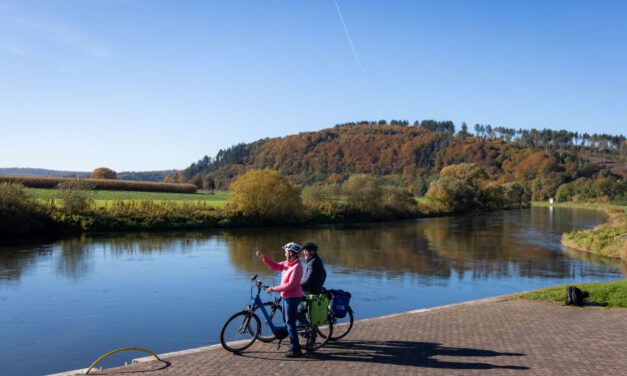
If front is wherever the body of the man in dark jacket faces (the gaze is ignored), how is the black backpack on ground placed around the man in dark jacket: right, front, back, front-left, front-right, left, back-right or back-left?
back-right

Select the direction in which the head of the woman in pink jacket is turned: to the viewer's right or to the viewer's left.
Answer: to the viewer's left

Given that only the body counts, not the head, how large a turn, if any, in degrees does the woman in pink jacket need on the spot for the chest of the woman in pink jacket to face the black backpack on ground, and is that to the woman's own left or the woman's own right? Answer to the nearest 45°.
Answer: approximately 135° to the woman's own right

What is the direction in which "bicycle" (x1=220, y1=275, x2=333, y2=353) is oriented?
to the viewer's left

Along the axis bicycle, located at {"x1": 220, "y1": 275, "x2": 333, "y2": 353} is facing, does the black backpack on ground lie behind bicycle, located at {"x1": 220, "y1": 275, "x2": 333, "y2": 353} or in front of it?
behind

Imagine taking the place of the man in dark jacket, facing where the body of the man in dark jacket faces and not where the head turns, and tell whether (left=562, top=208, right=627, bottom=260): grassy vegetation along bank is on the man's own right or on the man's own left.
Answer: on the man's own right

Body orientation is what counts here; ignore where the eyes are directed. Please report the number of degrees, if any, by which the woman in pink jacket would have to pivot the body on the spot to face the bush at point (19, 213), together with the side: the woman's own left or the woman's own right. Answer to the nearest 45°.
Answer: approximately 45° to the woman's own right

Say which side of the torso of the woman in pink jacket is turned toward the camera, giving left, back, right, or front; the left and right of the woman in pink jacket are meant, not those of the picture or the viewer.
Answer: left

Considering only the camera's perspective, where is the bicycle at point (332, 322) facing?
facing to the left of the viewer
